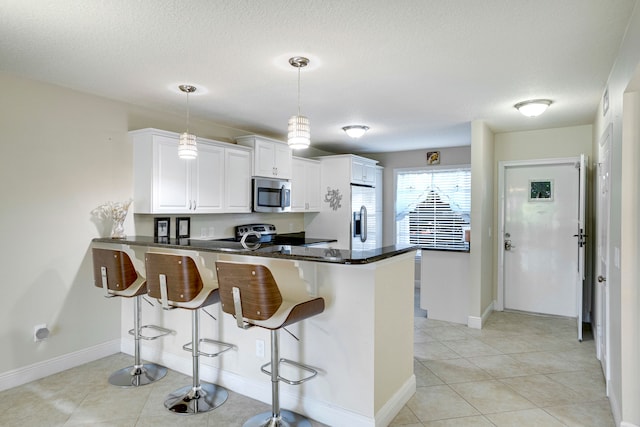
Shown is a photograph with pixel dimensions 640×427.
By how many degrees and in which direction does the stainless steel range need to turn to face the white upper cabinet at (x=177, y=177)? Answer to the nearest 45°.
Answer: approximately 90° to its right

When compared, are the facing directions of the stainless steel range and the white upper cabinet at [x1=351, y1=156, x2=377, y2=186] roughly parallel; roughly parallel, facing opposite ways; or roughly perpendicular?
roughly parallel

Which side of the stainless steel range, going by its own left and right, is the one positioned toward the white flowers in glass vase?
right

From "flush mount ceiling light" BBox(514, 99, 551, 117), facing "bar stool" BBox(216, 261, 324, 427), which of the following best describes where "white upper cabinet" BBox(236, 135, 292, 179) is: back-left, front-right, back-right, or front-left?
front-right

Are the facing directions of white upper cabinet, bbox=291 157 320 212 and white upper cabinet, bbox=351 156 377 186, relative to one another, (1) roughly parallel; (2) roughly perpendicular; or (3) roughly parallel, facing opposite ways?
roughly parallel

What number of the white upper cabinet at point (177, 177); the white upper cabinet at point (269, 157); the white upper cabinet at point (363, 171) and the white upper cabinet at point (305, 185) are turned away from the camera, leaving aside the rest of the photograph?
0

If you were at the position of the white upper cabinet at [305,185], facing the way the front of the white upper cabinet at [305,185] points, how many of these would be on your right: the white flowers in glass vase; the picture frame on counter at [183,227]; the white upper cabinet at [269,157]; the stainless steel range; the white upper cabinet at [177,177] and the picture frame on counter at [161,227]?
6

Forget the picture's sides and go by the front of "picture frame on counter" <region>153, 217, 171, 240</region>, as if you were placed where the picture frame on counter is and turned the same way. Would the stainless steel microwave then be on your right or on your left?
on your left

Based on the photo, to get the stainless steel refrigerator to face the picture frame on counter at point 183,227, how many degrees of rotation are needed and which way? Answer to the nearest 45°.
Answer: approximately 90° to its right

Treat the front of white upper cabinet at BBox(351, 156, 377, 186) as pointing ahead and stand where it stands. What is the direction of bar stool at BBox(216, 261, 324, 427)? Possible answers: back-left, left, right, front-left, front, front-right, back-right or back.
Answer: front-right

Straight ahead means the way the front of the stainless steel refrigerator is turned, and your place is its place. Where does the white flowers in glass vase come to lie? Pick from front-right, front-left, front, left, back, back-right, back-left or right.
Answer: right

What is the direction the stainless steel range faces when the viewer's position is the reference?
facing the viewer and to the right of the viewer

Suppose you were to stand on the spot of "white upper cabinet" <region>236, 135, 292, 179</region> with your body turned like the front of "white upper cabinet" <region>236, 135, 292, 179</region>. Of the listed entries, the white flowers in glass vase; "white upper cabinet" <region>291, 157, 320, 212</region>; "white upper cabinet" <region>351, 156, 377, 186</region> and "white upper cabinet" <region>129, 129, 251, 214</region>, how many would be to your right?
2
